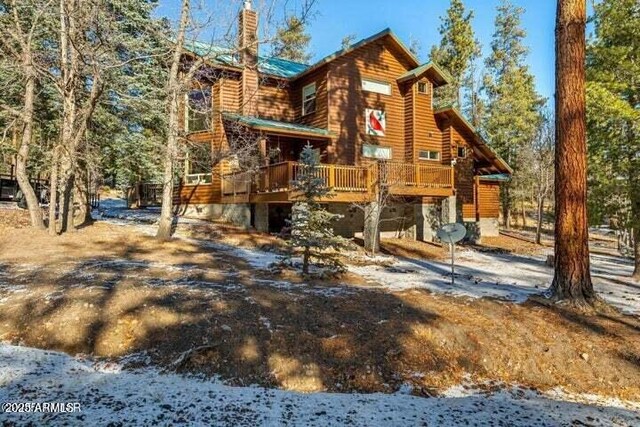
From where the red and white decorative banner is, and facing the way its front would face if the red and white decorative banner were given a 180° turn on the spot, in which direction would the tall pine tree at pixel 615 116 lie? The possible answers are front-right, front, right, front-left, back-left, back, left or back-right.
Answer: back-right

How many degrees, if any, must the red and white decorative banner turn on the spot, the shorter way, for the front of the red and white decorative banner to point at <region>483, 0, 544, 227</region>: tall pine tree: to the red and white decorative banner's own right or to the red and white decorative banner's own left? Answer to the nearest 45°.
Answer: approximately 135° to the red and white decorative banner's own left

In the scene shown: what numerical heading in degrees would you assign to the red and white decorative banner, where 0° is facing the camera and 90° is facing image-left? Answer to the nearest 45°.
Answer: approximately 0°

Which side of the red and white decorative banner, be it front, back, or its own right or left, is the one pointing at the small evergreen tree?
front

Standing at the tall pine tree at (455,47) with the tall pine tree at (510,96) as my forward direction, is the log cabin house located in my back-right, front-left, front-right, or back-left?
back-right

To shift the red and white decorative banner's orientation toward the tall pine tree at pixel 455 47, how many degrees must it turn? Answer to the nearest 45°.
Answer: approximately 135° to its left

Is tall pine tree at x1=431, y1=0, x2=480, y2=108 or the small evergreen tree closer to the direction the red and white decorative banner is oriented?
the small evergreen tree

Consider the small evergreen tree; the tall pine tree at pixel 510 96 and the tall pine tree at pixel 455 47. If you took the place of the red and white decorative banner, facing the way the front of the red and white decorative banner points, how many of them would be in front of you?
1
